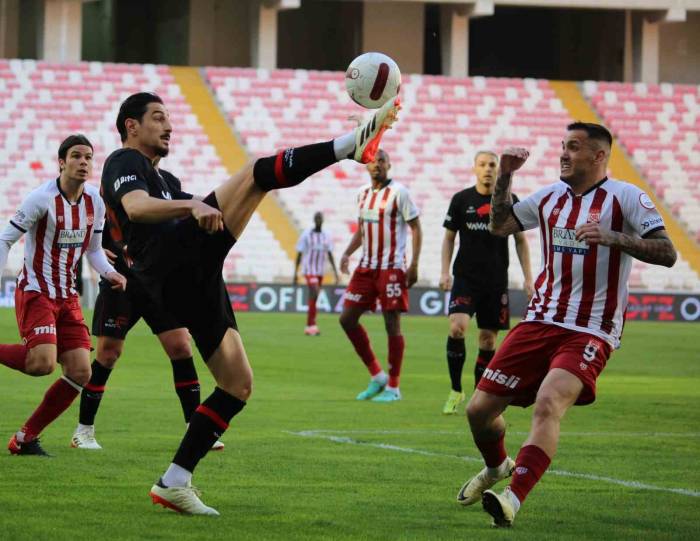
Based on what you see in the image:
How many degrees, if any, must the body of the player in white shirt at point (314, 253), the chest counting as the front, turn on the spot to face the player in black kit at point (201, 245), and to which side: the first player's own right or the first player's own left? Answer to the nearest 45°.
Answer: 0° — they already face them

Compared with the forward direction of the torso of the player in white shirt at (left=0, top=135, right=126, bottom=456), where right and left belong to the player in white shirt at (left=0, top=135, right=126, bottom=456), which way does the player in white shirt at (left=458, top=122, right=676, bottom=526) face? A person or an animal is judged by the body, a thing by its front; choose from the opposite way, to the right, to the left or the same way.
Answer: to the right

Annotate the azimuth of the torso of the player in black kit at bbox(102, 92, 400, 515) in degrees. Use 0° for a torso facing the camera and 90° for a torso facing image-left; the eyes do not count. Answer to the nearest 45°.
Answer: approximately 270°

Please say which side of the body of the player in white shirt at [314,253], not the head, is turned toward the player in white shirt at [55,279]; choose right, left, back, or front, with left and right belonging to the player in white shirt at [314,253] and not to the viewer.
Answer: front

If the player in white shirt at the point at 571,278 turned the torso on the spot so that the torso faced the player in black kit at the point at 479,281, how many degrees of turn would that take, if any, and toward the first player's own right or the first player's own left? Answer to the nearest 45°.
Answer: approximately 135° to the first player's own right
